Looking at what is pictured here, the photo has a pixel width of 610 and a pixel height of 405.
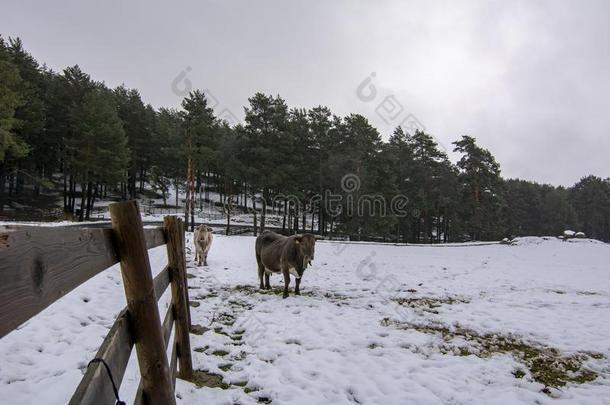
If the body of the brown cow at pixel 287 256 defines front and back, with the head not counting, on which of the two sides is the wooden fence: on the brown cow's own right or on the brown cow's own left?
on the brown cow's own right

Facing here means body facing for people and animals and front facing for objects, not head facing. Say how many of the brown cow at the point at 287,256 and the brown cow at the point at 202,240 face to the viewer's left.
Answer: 0

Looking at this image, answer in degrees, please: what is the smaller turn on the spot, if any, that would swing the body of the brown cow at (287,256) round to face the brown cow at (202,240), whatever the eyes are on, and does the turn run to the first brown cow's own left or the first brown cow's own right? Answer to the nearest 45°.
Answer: approximately 180°

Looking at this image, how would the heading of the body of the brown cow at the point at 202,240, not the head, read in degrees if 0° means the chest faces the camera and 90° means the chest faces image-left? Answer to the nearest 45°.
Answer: approximately 0°

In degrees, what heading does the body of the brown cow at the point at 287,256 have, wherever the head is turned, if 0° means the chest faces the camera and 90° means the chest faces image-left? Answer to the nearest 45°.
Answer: approximately 315°

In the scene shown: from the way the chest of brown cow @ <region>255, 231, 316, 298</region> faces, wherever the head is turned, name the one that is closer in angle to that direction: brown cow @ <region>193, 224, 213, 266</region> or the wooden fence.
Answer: the wooden fence

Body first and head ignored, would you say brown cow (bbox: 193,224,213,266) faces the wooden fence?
yes
